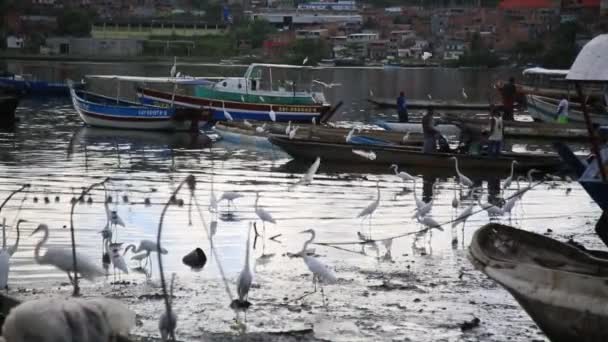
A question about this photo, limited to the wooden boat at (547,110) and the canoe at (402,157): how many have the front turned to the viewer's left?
2

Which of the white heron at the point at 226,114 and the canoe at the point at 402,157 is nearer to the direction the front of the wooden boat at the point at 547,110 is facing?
the white heron

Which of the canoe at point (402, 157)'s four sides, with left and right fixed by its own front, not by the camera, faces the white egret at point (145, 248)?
left

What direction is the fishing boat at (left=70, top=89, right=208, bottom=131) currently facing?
to the viewer's left

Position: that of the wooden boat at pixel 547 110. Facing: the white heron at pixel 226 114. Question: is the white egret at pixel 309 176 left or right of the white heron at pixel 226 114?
left

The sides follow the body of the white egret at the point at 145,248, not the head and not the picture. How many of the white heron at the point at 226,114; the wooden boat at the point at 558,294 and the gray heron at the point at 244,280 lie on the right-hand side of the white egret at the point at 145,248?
1

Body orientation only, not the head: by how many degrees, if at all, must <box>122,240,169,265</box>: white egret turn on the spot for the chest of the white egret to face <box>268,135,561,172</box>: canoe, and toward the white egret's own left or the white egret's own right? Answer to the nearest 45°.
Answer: approximately 135° to the white egret's own right

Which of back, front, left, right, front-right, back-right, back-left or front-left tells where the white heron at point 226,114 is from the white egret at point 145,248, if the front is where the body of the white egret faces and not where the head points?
right

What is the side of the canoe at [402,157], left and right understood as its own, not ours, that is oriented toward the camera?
left

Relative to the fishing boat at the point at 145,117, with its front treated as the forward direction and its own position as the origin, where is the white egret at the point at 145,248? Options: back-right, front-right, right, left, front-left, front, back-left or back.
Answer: left
